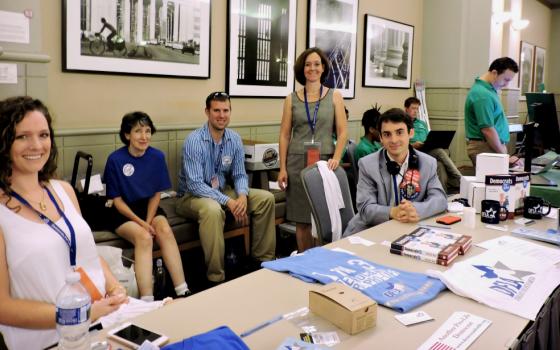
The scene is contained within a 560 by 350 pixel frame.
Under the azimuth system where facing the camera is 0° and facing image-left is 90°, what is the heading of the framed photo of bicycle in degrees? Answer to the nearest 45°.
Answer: approximately 0°

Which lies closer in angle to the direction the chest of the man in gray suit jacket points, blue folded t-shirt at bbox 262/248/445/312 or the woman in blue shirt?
the blue folded t-shirt

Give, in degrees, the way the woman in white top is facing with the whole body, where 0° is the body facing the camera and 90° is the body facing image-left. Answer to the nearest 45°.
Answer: approximately 315°

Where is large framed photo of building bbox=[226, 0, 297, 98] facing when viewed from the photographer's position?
facing the viewer

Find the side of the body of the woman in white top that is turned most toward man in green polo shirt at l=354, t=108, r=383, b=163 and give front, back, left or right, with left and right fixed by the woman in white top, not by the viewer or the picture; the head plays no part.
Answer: left

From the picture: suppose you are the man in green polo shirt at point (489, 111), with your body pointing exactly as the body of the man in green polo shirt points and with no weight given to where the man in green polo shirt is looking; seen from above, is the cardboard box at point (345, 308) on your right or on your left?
on your right

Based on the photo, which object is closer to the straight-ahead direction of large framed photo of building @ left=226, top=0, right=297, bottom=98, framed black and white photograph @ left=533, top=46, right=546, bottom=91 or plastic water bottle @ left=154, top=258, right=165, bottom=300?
the plastic water bottle

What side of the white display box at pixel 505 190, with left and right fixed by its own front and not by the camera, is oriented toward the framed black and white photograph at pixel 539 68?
back

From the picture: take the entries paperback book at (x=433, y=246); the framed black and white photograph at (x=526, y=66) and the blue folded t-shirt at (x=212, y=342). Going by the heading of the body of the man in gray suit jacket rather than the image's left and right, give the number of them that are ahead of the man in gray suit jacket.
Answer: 2

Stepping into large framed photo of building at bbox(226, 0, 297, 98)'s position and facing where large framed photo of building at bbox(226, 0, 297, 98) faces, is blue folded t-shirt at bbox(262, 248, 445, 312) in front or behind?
in front

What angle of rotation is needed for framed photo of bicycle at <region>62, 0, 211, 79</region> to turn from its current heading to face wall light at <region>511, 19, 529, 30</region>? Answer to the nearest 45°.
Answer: approximately 135° to its left

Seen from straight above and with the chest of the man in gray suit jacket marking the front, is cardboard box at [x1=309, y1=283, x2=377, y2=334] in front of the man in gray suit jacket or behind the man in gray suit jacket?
in front
